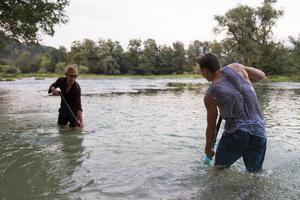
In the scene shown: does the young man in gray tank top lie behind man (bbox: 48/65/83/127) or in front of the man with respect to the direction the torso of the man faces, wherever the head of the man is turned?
in front

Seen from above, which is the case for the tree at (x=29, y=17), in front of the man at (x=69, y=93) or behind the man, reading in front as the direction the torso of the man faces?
behind

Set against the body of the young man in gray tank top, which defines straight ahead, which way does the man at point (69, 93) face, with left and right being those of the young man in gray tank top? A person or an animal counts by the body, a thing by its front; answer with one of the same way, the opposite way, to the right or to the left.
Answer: the opposite way

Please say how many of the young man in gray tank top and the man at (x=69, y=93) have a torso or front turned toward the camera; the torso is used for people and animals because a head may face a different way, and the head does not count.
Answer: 1

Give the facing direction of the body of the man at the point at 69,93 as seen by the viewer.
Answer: toward the camera

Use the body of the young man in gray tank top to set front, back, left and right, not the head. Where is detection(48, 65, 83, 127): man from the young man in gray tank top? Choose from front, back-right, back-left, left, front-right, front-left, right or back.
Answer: front

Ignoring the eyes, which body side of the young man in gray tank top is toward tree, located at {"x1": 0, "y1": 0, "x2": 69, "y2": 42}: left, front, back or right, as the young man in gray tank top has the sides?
front

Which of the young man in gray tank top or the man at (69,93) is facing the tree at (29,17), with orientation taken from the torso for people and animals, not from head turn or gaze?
the young man in gray tank top

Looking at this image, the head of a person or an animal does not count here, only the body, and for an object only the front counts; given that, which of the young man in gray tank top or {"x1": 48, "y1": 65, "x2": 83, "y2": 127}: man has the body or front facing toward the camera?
the man

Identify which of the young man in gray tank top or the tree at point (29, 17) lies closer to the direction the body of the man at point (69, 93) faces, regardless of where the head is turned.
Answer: the young man in gray tank top

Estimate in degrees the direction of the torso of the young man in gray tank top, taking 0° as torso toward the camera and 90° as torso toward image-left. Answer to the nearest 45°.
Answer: approximately 135°
